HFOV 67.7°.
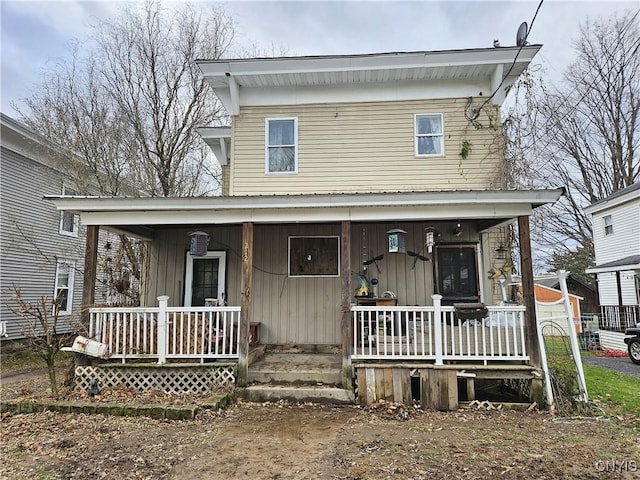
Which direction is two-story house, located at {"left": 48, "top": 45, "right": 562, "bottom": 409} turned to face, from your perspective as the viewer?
facing the viewer

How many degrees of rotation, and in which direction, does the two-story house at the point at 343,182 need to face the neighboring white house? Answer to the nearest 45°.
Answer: approximately 135° to its left

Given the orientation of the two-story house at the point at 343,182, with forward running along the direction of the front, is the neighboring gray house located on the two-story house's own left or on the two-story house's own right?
on the two-story house's own right

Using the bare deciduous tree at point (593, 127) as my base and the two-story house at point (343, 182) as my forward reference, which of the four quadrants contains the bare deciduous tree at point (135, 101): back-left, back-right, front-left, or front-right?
front-right

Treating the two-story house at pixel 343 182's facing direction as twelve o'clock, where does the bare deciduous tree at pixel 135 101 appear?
The bare deciduous tree is roughly at 4 o'clock from the two-story house.
